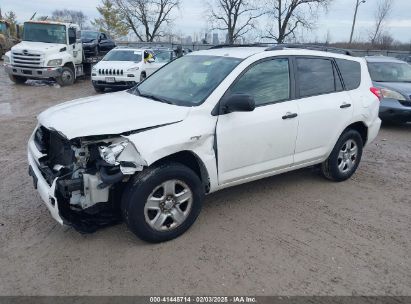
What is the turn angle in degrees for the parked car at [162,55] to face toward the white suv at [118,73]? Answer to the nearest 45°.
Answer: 0° — it already faces it

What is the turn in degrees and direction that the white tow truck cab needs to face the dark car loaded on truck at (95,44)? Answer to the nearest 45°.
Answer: approximately 180°

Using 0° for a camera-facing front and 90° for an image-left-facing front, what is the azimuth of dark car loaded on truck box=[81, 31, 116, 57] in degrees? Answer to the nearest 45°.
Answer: approximately 45°

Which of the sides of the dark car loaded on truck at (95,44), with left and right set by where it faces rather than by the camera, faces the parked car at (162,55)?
left

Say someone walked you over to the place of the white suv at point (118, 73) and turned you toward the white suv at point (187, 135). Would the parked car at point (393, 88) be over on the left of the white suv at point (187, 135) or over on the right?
left

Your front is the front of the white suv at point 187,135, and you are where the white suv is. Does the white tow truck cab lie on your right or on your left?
on your right

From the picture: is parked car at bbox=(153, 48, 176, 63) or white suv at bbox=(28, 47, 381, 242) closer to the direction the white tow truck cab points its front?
the white suv

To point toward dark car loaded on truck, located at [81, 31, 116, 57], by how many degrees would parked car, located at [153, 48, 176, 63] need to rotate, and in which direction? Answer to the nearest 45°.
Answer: approximately 90° to its right

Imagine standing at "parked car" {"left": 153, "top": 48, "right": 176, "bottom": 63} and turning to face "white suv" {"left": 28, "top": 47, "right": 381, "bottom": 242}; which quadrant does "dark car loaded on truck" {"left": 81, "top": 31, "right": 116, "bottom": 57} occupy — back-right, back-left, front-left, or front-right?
back-right

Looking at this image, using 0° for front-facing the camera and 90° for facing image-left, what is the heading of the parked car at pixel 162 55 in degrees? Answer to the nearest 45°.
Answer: approximately 45°
